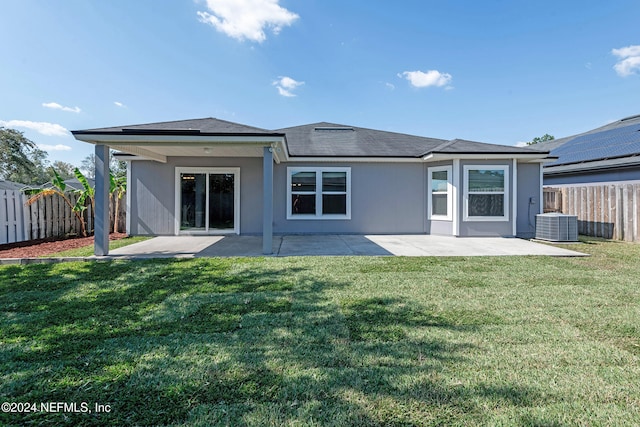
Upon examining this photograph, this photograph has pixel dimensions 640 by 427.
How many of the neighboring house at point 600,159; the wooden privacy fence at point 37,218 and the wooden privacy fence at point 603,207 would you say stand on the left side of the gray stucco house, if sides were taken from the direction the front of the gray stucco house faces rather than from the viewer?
1

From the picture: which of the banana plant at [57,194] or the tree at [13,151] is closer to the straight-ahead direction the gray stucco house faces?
the tree

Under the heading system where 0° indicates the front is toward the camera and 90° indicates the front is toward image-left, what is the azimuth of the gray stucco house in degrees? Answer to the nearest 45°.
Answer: approximately 180°

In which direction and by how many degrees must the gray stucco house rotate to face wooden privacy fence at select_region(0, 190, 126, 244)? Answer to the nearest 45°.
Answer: approximately 90° to its left

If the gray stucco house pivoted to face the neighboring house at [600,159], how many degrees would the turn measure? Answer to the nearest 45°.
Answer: approximately 90° to its right

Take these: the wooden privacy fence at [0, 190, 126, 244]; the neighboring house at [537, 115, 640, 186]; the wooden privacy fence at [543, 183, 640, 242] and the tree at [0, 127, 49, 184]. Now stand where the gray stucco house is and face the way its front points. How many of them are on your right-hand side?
2

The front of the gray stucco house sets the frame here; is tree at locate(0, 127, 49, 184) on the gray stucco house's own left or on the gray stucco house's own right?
on the gray stucco house's own left

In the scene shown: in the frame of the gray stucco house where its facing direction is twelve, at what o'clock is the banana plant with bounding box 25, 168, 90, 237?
The banana plant is roughly at 9 o'clock from the gray stucco house.

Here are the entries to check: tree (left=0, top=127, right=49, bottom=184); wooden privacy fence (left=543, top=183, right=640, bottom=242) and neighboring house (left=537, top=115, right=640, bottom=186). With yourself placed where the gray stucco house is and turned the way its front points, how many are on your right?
2

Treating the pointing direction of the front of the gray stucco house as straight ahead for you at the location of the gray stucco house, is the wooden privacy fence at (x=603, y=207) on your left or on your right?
on your right

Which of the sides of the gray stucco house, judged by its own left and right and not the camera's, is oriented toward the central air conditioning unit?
right
